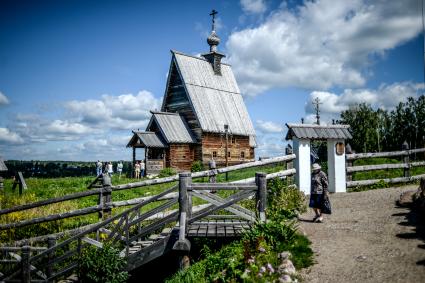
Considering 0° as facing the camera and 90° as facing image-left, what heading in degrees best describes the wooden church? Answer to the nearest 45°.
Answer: approximately 45°

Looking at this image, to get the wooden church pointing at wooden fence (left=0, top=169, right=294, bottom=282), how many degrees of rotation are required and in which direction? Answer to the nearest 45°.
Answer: approximately 45° to its left

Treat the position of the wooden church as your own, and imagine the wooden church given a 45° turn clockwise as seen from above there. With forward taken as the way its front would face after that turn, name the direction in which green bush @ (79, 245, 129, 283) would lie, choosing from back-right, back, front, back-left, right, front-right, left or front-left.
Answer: left

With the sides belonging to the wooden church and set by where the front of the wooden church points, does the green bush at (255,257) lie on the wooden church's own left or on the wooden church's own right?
on the wooden church's own left

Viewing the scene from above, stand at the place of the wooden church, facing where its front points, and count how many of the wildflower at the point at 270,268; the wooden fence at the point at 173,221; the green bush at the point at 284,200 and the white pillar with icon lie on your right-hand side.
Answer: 0

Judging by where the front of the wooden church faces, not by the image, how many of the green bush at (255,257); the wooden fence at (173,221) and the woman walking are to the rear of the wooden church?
0

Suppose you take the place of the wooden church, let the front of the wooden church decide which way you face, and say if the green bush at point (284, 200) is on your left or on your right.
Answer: on your left

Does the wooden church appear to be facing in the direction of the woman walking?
no

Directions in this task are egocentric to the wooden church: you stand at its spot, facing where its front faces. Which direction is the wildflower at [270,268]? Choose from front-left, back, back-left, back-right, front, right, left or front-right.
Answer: front-left
